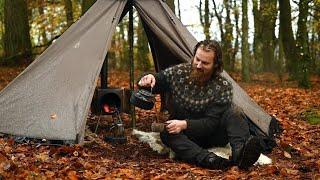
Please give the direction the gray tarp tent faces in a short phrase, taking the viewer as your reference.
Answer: facing the viewer

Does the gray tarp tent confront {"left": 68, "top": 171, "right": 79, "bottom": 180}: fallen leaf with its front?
yes

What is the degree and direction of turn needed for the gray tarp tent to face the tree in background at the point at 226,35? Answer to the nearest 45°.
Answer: approximately 180°

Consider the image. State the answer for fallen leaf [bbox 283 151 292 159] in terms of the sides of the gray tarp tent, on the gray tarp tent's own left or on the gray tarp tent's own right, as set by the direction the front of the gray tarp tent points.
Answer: on the gray tarp tent's own left

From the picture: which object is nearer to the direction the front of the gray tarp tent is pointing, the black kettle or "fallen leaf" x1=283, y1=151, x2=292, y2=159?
the black kettle
